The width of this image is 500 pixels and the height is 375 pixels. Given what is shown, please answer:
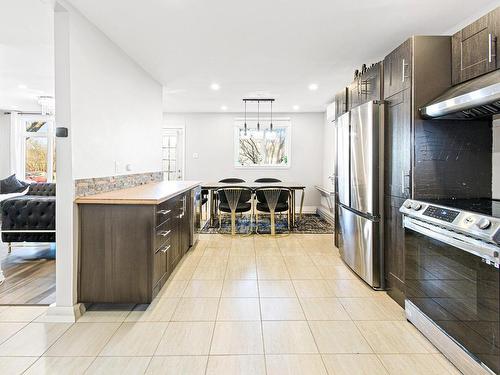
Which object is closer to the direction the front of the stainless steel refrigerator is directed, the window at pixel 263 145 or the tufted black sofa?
the tufted black sofa

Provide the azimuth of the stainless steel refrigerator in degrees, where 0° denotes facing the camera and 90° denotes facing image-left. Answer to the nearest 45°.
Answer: approximately 45°

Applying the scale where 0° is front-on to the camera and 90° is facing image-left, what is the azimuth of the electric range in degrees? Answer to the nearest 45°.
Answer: approximately 45°

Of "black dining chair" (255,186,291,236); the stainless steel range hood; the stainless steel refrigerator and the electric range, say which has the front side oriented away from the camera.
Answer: the black dining chair

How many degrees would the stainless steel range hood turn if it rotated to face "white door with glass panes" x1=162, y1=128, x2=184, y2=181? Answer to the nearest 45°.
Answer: approximately 90° to its right

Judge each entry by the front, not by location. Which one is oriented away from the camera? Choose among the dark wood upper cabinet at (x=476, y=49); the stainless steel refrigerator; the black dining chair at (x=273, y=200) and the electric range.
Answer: the black dining chair

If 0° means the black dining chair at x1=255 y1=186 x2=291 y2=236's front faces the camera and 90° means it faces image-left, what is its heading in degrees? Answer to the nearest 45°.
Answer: approximately 180°

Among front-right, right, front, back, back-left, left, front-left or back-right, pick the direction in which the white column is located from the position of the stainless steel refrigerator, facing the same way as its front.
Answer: front

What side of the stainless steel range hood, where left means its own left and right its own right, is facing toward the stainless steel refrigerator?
right

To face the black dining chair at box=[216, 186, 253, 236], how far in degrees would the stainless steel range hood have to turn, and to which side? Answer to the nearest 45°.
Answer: approximately 90° to its right

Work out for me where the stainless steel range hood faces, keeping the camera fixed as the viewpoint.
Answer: facing the viewer and to the left of the viewer

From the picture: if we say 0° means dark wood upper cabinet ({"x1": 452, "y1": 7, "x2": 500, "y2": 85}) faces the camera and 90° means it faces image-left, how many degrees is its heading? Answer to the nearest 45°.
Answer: approximately 45°

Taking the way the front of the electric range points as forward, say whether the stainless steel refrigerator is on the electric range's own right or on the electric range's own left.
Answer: on the electric range's own right
